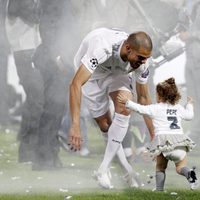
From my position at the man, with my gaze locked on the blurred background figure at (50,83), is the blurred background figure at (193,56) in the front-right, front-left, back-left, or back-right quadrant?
front-right

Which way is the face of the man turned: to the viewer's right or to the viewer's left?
to the viewer's right

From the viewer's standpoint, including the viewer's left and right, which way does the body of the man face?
facing the viewer and to the right of the viewer

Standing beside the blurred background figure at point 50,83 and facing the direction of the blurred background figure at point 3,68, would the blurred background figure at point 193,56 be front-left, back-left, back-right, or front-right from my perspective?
back-right

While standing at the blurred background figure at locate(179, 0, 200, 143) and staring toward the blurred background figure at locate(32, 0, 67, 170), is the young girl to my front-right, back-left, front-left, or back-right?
front-left
